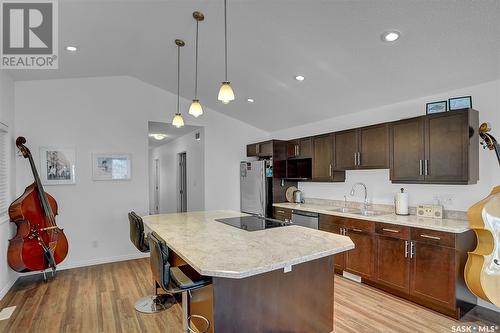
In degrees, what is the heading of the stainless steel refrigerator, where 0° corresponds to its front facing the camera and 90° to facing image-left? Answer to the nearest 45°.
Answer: approximately 45°

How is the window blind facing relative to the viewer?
to the viewer's right

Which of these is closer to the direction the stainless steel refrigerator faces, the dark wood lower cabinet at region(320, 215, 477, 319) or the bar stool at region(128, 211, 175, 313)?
the bar stool

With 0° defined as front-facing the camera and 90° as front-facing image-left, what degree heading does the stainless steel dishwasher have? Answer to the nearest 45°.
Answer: approximately 45°

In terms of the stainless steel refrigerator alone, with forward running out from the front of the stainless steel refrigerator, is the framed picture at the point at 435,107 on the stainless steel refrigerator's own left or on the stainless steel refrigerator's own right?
on the stainless steel refrigerator's own left

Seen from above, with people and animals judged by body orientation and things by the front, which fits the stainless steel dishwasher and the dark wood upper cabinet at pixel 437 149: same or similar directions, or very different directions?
same or similar directions

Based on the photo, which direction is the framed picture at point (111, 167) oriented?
toward the camera

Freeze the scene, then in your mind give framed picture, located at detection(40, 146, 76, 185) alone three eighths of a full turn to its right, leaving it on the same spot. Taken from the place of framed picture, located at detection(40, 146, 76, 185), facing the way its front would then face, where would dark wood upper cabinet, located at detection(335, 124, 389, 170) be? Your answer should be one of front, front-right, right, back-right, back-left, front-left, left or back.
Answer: back

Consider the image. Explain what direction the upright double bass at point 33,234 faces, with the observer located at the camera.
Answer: facing the viewer and to the right of the viewer

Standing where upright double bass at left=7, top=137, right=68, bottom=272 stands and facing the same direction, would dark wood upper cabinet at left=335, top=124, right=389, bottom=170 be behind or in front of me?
in front

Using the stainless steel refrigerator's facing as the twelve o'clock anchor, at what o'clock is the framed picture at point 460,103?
The framed picture is roughly at 9 o'clock from the stainless steel refrigerator.

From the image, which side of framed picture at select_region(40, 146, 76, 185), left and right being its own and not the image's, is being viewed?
front
